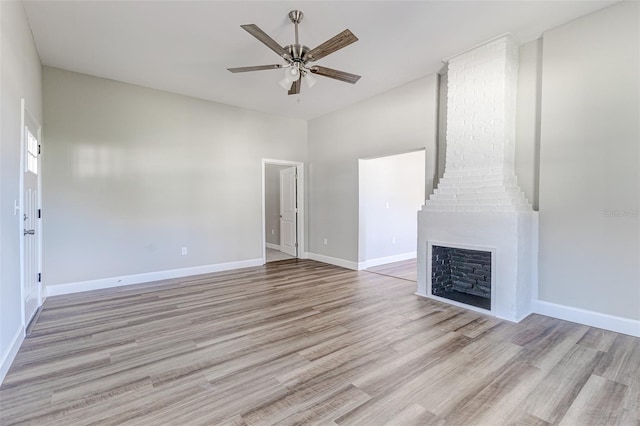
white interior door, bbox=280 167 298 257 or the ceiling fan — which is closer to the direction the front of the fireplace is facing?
the ceiling fan

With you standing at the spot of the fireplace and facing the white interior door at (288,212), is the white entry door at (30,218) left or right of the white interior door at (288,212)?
left

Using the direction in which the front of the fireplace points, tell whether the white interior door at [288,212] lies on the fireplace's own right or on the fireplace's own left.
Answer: on the fireplace's own right

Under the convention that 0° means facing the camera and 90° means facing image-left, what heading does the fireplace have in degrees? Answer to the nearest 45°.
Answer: approximately 45°
